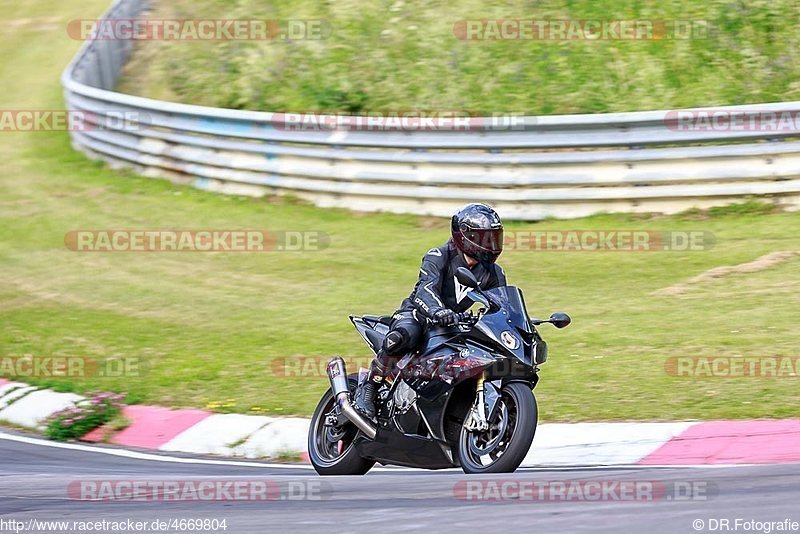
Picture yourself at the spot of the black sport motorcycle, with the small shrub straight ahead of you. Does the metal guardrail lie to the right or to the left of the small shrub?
right

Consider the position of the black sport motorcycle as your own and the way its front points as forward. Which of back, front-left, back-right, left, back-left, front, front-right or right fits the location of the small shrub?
back

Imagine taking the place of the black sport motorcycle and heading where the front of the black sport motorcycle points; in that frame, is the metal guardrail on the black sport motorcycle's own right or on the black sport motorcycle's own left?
on the black sport motorcycle's own left

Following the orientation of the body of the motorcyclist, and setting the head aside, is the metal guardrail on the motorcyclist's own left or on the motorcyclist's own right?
on the motorcyclist's own left

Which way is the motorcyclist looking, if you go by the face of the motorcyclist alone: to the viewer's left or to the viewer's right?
to the viewer's right

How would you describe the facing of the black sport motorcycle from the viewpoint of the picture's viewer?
facing the viewer and to the right of the viewer

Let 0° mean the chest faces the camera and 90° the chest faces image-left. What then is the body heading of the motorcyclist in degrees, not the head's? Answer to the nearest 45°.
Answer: approximately 315°

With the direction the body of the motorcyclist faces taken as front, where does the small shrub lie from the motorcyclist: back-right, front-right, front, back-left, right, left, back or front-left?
back
